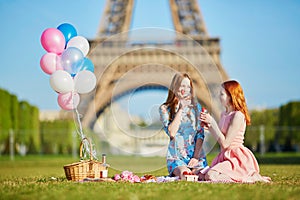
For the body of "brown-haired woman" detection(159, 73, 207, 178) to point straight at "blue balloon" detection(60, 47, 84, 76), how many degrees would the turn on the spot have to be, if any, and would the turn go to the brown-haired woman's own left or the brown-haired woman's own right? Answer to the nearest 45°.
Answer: approximately 90° to the brown-haired woman's own right

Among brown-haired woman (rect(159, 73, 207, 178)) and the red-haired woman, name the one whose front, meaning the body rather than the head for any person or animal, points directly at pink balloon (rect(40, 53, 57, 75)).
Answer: the red-haired woman

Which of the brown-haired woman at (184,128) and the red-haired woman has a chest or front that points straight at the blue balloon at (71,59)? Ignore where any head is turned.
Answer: the red-haired woman

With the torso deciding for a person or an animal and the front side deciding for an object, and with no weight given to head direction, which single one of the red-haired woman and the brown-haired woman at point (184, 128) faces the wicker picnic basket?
the red-haired woman

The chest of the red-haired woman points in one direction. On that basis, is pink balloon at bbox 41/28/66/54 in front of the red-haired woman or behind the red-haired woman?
in front

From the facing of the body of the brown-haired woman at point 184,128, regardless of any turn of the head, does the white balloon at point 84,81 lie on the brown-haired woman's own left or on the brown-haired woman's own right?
on the brown-haired woman's own right

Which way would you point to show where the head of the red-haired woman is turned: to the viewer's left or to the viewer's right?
to the viewer's left

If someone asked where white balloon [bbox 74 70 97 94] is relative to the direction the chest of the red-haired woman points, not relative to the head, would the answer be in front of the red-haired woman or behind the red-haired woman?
in front

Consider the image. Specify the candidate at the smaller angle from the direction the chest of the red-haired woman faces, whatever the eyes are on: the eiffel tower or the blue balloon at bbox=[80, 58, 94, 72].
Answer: the blue balloon

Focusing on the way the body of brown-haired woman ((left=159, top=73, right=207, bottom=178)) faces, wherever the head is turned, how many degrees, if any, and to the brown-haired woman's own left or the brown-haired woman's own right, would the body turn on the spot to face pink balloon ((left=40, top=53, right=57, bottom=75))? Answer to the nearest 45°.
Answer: approximately 90° to the brown-haired woman's own right

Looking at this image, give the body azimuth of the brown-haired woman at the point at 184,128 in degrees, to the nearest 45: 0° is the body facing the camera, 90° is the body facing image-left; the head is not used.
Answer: approximately 0°

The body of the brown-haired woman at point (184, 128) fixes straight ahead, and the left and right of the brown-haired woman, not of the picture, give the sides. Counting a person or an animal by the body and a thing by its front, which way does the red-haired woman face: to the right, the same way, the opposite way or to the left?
to the right

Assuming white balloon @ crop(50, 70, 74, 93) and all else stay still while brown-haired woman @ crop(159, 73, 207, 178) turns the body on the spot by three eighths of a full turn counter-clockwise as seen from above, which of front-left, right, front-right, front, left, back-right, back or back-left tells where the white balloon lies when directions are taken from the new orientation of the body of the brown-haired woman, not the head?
back-left

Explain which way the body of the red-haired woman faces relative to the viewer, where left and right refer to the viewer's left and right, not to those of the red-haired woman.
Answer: facing to the left of the viewer

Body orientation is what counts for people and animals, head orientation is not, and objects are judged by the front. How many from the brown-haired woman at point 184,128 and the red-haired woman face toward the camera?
1

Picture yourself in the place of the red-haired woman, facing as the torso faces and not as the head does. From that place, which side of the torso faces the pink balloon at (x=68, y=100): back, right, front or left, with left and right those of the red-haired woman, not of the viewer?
front
